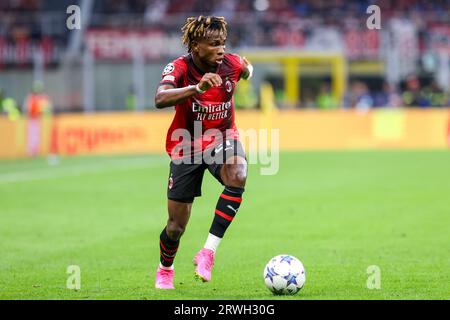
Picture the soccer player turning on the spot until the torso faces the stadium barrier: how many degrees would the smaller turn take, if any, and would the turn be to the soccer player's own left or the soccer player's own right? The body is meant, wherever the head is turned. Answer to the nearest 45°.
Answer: approximately 135° to the soccer player's own left

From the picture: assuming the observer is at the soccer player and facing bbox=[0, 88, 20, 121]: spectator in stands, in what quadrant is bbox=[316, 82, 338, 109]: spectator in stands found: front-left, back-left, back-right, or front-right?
front-right

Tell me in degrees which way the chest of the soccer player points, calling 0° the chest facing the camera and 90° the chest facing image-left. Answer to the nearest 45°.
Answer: approximately 315°

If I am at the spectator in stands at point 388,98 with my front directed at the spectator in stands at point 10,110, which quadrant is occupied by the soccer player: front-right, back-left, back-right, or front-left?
front-left

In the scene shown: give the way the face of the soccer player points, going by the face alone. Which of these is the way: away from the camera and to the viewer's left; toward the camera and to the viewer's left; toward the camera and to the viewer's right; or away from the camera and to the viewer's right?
toward the camera and to the viewer's right

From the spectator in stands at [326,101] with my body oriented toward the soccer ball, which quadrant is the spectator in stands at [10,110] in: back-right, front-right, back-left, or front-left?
front-right

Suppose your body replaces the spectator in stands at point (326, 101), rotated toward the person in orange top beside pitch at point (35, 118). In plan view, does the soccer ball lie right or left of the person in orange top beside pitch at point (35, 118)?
left

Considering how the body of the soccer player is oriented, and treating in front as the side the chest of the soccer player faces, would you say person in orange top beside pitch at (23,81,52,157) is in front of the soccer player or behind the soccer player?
behind

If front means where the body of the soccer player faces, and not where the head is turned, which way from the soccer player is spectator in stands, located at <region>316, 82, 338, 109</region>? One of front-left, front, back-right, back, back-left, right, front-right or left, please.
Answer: back-left

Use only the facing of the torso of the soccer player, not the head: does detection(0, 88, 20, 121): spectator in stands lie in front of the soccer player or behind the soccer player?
behind

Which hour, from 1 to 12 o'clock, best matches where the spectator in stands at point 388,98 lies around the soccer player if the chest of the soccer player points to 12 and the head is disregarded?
The spectator in stands is roughly at 8 o'clock from the soccer player.
